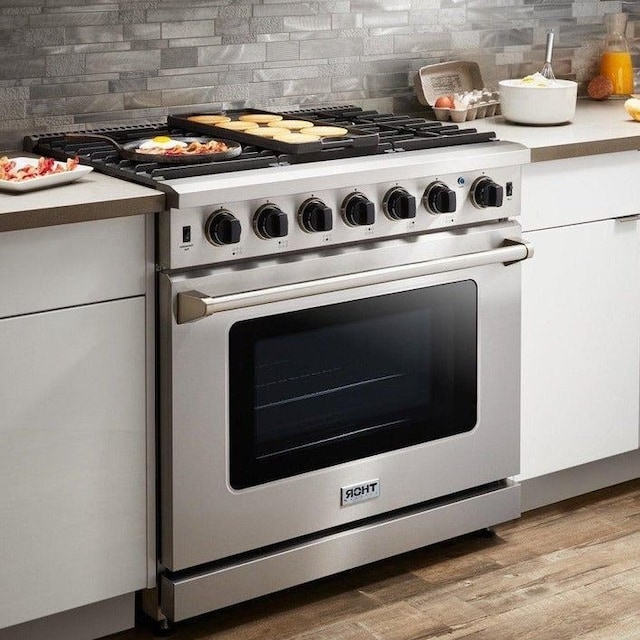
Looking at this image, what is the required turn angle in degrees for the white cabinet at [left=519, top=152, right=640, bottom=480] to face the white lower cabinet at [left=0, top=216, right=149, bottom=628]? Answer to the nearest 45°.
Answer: approximately 90° to its right

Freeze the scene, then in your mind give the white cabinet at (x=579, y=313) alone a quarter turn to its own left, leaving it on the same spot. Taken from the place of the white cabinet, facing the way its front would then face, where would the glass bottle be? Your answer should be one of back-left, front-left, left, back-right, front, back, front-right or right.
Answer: front-left

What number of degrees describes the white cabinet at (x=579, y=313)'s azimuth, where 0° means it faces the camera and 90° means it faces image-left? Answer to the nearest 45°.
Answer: approximately 315°

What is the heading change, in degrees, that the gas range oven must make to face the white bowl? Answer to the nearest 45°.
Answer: approximately 90° to its left

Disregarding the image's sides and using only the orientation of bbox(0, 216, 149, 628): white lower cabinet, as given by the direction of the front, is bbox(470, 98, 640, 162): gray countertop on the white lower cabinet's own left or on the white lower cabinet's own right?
on the white lower cabinet's own left

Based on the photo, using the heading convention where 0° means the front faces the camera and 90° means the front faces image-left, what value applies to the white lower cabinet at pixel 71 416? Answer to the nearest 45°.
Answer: approximately 315°
